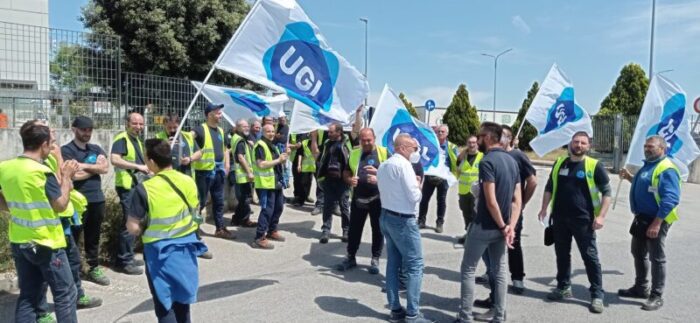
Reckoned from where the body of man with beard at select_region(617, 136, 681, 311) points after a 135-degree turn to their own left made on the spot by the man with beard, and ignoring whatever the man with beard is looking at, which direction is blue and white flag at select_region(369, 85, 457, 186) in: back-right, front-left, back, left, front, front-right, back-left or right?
back

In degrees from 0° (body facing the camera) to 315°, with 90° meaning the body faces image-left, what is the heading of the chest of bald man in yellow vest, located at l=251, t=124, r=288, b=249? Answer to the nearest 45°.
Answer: approximately 315°

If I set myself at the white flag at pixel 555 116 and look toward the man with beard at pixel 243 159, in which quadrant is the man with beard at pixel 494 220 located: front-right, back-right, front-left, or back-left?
front-left

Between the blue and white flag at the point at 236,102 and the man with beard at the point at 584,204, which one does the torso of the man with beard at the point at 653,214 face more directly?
the man with beard

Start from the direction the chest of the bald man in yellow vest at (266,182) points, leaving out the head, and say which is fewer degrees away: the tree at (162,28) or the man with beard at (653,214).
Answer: the man with beard

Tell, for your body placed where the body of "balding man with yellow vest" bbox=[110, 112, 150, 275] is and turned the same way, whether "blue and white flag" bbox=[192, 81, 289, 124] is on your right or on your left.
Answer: on your left

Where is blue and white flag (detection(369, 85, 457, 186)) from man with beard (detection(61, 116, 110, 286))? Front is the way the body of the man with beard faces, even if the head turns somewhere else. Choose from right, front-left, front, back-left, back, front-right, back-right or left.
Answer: front-left

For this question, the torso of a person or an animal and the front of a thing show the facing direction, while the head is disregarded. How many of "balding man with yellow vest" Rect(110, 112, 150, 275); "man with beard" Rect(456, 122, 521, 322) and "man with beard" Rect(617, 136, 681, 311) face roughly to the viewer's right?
1

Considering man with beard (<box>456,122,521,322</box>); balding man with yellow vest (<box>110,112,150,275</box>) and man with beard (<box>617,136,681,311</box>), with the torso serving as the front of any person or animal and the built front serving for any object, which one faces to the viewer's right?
balding man with yellow vest (<box>110,112,150,275</box>)

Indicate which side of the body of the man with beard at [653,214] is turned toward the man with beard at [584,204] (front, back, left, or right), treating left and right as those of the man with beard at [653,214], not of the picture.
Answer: front

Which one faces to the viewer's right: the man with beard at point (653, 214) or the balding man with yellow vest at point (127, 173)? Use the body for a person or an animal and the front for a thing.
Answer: the balding man with yellow vest at point (127, 173)

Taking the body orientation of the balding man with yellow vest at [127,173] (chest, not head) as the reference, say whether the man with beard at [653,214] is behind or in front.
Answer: in front

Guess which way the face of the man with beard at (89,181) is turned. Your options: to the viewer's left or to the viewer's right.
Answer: to the viewer's right

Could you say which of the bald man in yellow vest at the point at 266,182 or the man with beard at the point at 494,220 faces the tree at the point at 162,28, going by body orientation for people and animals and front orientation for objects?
the man with beard at the point at 494,220

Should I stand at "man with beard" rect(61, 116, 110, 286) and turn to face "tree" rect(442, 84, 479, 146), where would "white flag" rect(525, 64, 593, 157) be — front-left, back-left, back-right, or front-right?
front-right

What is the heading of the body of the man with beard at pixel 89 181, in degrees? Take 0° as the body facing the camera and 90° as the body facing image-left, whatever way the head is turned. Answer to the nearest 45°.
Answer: approximately 315°
